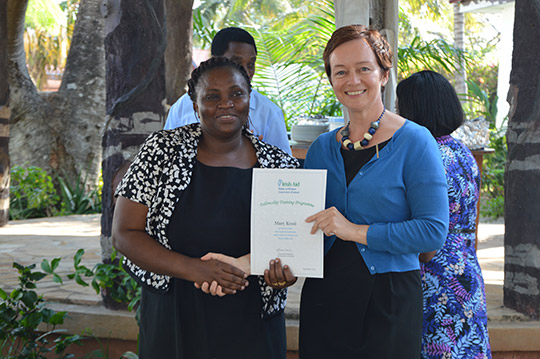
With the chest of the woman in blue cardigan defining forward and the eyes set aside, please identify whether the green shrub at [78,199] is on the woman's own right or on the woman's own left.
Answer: on the woman's own right

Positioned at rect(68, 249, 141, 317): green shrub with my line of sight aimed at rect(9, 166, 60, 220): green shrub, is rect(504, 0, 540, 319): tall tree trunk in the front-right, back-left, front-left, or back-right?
back-right

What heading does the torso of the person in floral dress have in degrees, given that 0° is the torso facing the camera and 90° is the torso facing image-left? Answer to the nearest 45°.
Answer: approximately 135°

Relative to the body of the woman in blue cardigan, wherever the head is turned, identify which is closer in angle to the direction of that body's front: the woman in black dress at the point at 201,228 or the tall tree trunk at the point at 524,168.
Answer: the woman in black dress

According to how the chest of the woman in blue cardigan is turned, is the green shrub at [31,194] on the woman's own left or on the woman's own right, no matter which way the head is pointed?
on the woman's own right

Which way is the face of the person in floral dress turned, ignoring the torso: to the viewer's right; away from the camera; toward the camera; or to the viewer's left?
away from the camera

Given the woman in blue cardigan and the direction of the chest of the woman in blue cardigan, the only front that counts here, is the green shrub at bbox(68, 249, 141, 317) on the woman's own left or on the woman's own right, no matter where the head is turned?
on the woman's own right

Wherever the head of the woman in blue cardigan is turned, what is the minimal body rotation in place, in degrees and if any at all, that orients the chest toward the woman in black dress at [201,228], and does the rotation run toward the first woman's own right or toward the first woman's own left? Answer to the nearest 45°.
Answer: approximately 45° to the first woman's own right

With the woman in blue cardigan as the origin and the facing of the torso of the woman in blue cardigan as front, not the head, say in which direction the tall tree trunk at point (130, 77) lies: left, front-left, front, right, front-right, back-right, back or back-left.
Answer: right

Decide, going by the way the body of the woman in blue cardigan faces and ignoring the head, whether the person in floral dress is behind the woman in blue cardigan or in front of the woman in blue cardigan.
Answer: behind

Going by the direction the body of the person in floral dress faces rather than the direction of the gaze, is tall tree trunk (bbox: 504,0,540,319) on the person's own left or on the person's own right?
on the person's own right
